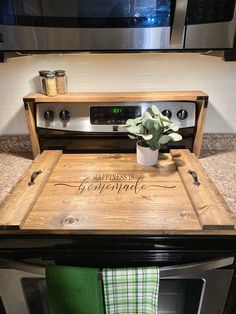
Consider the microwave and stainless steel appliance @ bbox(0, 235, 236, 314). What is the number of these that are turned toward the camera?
2
